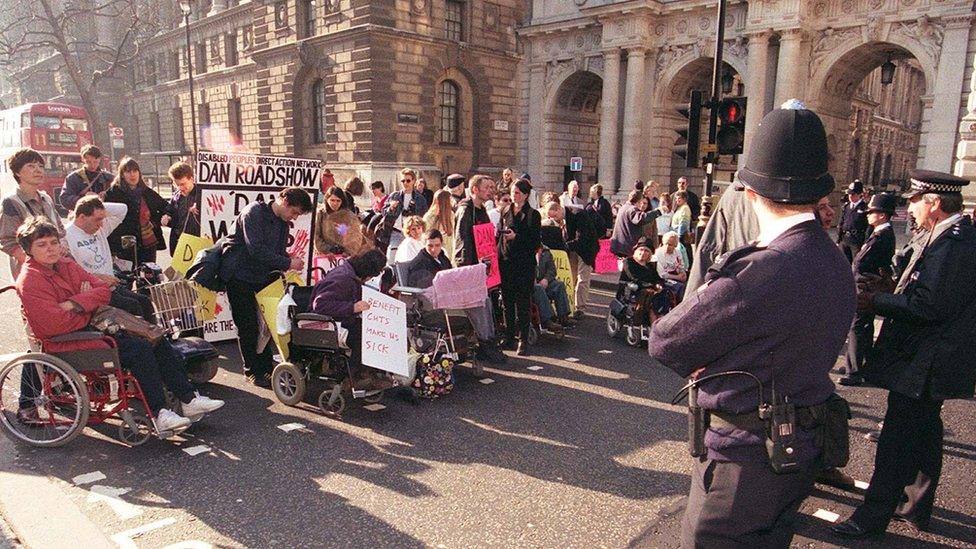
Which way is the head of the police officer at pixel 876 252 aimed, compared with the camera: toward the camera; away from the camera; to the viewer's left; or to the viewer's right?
to the viewer's left

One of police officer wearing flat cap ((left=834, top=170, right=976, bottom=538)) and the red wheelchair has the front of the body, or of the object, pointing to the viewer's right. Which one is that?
the red wheelchair

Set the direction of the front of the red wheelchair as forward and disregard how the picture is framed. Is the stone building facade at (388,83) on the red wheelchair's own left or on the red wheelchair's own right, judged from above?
on the red wheelchair's own left

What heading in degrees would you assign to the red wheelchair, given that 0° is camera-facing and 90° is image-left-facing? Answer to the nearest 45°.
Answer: approximately 270°

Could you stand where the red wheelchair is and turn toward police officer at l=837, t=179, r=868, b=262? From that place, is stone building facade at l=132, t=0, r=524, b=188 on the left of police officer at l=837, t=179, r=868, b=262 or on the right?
left

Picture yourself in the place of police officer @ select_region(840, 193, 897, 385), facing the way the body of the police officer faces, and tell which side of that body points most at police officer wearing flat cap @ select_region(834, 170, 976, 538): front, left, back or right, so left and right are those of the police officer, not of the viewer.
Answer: left

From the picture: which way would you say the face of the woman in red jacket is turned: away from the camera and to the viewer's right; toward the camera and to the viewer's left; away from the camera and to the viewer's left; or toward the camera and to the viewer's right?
toward the camera and to the viewer's right

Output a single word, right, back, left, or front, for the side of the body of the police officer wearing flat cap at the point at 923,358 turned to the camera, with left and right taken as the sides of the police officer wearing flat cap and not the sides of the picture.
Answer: left

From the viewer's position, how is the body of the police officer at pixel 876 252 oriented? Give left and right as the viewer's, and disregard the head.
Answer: facing to the left of the viewer

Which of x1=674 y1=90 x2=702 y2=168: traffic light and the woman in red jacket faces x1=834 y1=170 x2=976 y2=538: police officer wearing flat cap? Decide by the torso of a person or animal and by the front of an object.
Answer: the woman in red jacket

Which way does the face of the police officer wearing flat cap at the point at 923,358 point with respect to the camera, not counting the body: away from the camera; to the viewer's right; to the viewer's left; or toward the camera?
to the viewer's left

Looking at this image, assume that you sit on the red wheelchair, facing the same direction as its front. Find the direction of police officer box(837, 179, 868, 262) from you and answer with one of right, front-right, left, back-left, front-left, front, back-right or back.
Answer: front

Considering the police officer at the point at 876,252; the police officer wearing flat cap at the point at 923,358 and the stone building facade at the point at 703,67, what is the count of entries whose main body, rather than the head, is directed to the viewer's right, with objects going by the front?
0

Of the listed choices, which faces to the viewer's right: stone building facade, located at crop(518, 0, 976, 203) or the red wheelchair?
the red wheelchair

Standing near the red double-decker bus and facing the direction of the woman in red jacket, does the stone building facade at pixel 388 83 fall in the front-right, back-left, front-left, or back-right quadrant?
front-left
